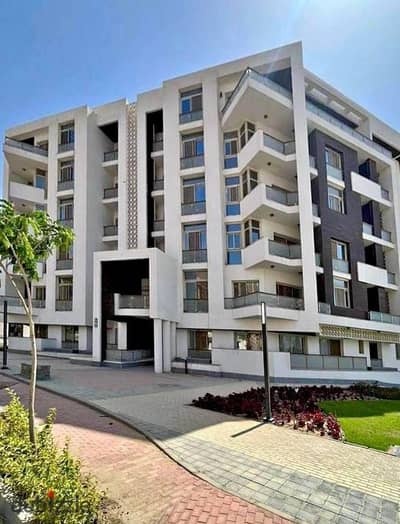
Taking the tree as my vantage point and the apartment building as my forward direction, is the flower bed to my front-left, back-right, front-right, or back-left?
front-right

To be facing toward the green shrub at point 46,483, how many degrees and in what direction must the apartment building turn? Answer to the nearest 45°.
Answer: approximately 45° to its left

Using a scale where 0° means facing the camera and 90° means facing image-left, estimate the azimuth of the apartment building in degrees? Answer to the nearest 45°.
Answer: approximately 45°

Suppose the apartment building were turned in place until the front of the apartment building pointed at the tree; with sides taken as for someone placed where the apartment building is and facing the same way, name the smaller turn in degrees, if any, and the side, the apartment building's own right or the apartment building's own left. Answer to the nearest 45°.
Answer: approximately 45° to the apartment building's own left

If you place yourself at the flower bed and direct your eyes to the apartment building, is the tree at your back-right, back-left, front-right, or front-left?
back-left

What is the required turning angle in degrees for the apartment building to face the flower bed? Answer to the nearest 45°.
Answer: approximately 45° to its left
